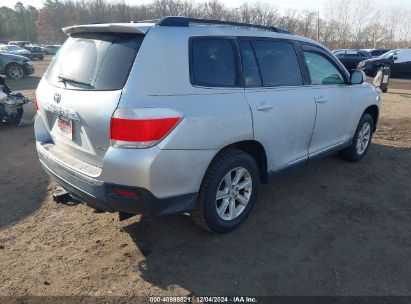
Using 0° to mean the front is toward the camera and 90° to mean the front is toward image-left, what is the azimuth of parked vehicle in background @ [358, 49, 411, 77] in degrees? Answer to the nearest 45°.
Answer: approximately 90°

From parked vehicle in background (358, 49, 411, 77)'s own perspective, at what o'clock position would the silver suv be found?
The silver suv is roughly at 9 o'clock from the parked vehicle in background.

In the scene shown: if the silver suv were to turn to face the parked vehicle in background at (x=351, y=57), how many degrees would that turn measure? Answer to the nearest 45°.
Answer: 0° — it already faces it

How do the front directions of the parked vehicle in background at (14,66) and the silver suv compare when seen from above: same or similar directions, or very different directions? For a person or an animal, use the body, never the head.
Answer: same or similar directions

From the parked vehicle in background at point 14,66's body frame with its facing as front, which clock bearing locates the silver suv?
The silver suv is roughly at 3 o'clock from the parked vehicle in background.

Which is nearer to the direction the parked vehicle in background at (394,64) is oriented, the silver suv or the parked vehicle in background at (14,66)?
the parked vehicle in background

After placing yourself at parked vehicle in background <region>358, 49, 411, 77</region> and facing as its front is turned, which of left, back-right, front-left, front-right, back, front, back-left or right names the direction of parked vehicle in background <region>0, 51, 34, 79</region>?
front-left

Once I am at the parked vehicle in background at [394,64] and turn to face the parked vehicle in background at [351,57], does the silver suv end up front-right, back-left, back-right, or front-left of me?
back-left

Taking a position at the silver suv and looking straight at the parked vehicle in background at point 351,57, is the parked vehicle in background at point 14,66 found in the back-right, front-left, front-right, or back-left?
front-left

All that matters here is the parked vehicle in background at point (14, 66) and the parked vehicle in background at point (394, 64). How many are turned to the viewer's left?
1

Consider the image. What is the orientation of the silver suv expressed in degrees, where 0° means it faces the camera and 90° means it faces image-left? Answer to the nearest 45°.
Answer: approximately 225°

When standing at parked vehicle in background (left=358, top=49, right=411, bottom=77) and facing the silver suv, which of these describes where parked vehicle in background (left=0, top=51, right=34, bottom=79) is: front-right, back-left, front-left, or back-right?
front-right
